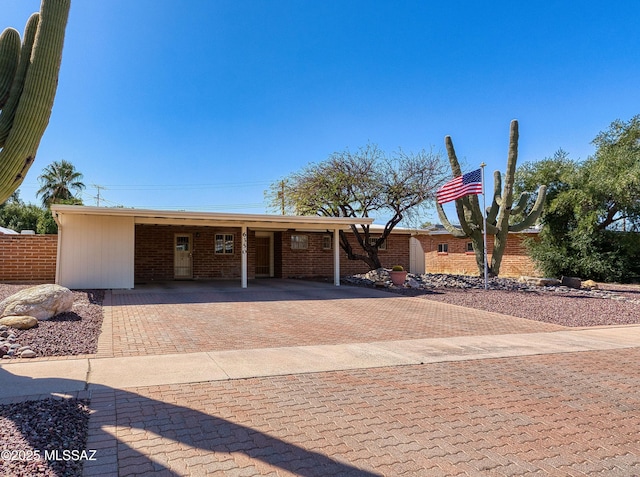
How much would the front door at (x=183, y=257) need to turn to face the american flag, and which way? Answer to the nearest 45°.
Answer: approximately 45° to its left

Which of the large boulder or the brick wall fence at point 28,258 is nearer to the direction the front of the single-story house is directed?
the large boulder

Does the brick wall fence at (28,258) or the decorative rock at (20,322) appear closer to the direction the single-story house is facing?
the decorative rock

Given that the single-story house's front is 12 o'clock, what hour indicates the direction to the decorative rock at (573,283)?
The decorative rock is roughly at 9 o'clock from the single-story house.

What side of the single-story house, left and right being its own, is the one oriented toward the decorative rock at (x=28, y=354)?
front

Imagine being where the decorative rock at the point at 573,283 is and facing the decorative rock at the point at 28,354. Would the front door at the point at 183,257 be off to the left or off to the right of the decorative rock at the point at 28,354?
right

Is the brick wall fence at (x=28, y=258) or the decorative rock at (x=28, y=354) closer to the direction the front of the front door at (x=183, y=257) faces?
the decorative rock

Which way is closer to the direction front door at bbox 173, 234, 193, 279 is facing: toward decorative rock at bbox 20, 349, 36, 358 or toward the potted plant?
the decorative rock

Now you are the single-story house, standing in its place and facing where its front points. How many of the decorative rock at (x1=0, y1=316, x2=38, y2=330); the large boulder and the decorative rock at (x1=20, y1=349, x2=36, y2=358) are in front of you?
3

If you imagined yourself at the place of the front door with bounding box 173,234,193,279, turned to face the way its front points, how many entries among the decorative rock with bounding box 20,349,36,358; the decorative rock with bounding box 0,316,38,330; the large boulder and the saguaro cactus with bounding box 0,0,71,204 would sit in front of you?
4

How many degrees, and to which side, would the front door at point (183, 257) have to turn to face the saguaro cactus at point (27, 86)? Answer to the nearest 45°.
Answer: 0° — it already faces it
